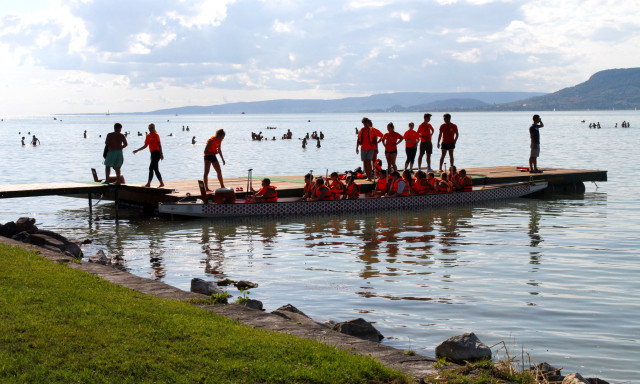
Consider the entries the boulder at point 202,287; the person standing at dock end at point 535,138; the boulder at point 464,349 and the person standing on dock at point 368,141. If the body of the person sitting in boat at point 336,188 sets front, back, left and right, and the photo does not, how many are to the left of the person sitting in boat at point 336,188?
2

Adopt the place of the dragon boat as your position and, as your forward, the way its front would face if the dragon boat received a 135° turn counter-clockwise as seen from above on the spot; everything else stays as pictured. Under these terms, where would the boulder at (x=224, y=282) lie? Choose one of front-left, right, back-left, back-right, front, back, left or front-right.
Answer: front-right

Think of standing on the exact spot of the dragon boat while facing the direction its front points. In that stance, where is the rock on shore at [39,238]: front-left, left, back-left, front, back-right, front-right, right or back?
front-left

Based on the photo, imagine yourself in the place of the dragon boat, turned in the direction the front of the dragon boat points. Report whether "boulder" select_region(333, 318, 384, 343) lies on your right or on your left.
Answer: on your left

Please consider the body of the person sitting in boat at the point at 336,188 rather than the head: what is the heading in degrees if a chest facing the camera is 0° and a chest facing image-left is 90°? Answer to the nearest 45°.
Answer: approximately 90°

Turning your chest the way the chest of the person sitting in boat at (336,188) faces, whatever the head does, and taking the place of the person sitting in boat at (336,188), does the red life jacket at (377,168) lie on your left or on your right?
on your right

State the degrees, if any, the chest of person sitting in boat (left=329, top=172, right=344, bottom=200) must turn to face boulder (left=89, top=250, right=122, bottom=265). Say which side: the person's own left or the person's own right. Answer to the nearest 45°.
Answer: approximately 45° to the person's own left

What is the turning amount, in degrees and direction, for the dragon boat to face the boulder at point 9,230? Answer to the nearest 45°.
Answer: approximately 45° to its left

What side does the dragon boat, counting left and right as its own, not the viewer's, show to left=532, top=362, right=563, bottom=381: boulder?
left

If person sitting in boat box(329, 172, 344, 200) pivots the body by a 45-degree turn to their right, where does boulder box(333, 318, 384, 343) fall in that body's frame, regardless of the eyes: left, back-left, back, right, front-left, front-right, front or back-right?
back-left

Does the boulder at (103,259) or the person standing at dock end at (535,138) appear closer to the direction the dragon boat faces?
the boulder

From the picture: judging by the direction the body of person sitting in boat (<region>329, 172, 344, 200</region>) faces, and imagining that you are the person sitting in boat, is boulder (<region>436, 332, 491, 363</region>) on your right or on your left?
on your left

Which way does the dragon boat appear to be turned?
to the viewer's left

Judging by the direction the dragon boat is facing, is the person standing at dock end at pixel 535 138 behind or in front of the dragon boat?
behind
